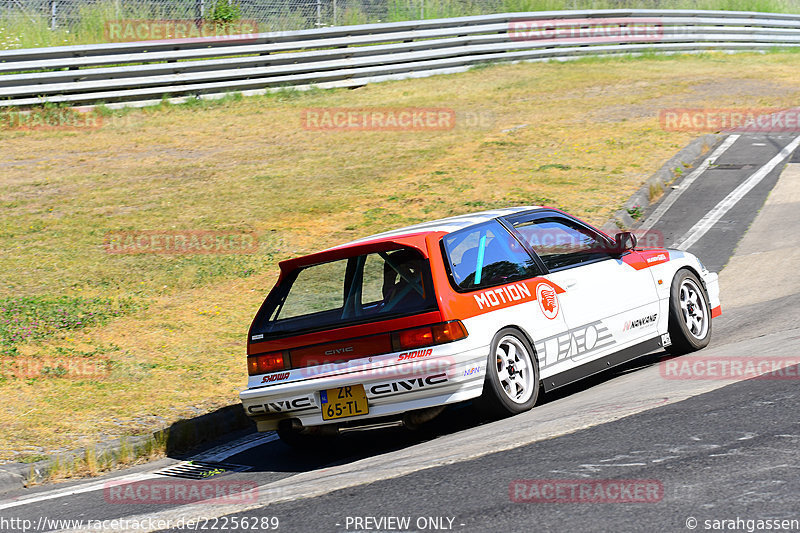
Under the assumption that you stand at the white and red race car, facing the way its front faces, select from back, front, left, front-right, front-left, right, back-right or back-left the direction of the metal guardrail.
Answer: front-left

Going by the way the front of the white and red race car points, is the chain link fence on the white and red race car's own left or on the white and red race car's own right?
on the white and red race car's own left

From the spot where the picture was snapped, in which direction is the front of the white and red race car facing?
facing away from the viewer and to the right of the viewer
